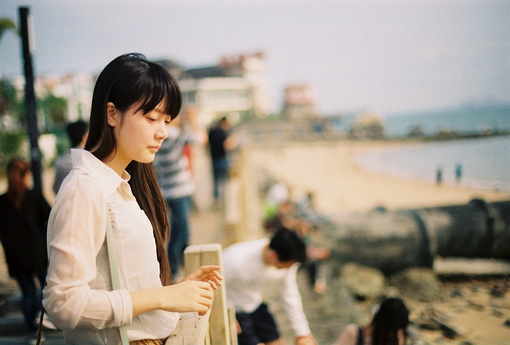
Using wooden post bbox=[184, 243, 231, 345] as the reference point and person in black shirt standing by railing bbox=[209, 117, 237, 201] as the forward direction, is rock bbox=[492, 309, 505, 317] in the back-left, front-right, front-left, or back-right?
front-right

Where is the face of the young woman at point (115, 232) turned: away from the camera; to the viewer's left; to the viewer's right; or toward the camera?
to the viewer's right
